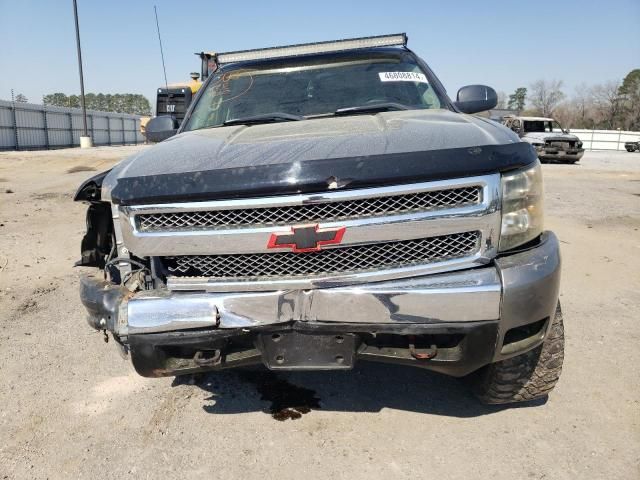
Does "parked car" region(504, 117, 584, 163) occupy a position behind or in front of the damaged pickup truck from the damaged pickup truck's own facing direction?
behind

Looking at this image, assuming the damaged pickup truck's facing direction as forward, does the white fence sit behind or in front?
behind

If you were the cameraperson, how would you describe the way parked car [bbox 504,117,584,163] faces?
facing the viewer and to the right of the viewer

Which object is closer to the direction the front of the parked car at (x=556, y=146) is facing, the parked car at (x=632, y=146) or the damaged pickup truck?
the damaged pickup truck

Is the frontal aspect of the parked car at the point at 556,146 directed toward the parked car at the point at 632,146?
no

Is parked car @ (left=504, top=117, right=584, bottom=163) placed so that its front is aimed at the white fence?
no

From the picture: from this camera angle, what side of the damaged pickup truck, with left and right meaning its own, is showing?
front

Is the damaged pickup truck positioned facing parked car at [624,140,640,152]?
no

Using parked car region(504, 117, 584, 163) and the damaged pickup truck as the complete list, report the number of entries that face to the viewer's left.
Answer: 0

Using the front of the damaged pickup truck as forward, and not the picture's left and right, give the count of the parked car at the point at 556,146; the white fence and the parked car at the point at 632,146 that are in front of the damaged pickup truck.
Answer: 0

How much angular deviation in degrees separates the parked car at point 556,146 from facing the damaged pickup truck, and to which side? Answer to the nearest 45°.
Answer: approximately 45° to its right
